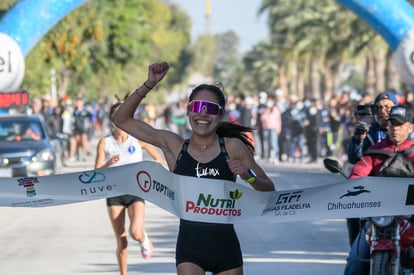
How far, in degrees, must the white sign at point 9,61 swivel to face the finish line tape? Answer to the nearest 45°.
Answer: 0° — it already faces it

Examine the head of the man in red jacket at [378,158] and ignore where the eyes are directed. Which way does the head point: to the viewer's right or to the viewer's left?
to the viewer's left

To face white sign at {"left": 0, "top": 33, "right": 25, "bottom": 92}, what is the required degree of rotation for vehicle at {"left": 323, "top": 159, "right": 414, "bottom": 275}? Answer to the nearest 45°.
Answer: approximately 135° to its right

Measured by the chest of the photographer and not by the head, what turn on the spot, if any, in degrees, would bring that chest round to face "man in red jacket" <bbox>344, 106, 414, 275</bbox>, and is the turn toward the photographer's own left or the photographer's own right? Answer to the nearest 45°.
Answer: approximately 45° to the photographer's own left

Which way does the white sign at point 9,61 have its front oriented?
toward the camera

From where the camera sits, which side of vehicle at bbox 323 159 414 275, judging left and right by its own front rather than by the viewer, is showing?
front

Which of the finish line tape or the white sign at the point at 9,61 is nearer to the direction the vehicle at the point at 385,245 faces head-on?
the finish line tape

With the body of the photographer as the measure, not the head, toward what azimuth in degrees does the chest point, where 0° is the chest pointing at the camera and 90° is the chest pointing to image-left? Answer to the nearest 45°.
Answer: approximately 45°
